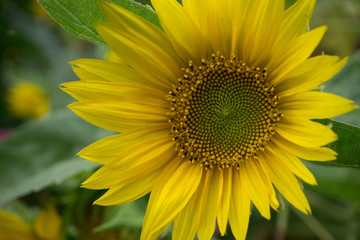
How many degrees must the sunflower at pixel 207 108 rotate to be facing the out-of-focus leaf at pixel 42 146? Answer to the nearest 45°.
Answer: approximately 135° to its right

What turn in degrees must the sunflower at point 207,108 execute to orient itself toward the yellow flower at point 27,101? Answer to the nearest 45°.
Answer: approximately 135° to its right

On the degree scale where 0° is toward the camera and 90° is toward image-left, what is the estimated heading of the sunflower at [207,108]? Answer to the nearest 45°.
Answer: approximately 0°

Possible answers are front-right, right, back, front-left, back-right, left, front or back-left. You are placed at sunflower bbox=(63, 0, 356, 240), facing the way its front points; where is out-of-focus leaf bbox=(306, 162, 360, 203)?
back-left
